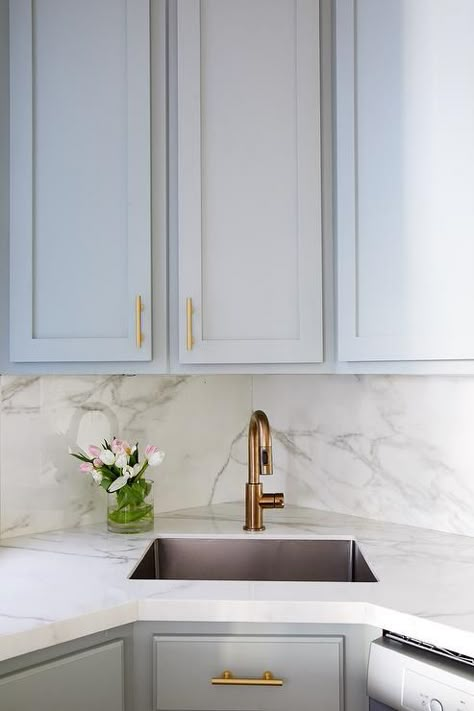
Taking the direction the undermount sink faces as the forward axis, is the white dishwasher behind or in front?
in front

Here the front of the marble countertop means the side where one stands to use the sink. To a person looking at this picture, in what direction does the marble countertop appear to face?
facing the viewer

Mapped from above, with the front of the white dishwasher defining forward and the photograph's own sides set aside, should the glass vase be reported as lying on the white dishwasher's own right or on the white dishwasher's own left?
on the white dishwasher's own right

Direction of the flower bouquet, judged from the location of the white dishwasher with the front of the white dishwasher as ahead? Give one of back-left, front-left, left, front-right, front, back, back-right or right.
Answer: right

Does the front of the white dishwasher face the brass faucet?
no

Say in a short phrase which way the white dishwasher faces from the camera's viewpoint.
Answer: facing the viewer and to the left of the viewer

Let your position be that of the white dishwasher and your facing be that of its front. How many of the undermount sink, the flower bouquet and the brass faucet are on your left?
0

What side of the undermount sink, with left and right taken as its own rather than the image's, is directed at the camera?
front
